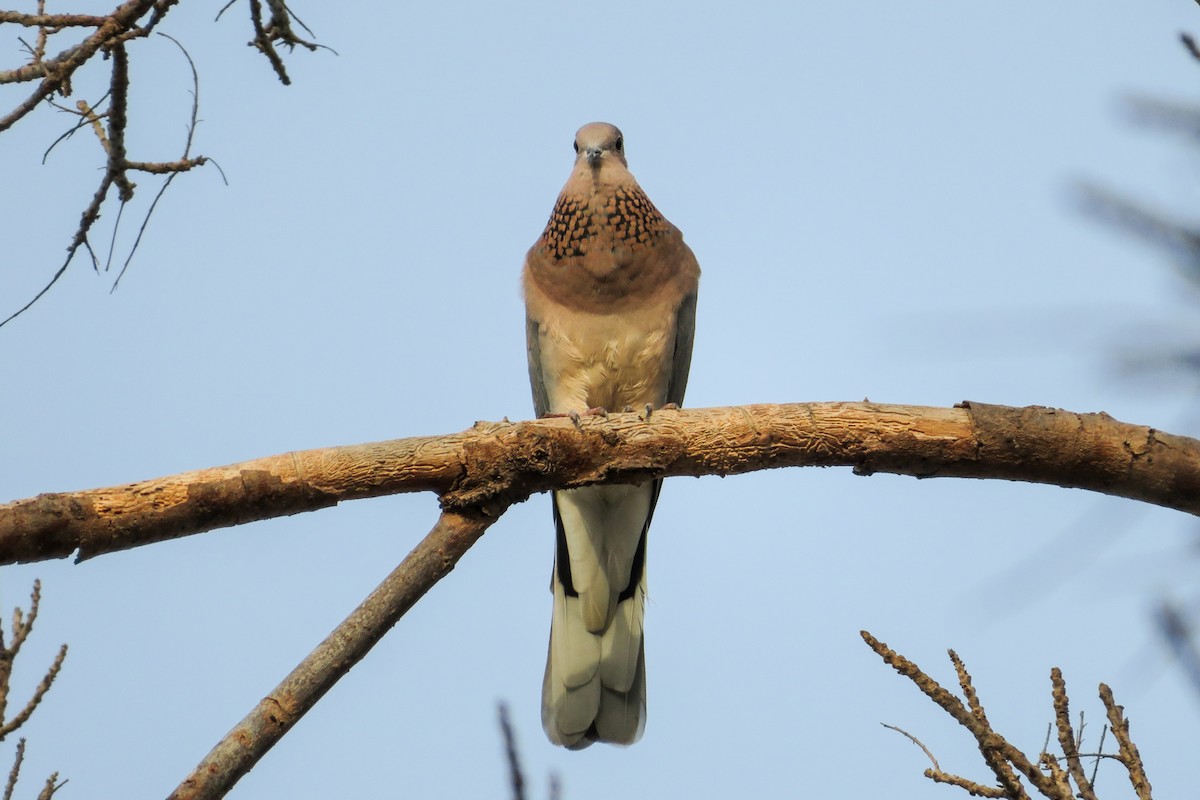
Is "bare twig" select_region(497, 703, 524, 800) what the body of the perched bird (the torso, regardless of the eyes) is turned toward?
yes

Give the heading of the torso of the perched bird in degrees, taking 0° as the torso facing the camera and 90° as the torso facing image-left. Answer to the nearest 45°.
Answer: approximately 0°

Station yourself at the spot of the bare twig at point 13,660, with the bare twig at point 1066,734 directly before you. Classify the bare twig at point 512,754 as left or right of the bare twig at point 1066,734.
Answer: right

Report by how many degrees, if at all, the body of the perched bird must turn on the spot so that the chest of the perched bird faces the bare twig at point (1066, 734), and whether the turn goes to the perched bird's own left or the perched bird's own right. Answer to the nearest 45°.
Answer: approximately 90° to the perched bird's own left
